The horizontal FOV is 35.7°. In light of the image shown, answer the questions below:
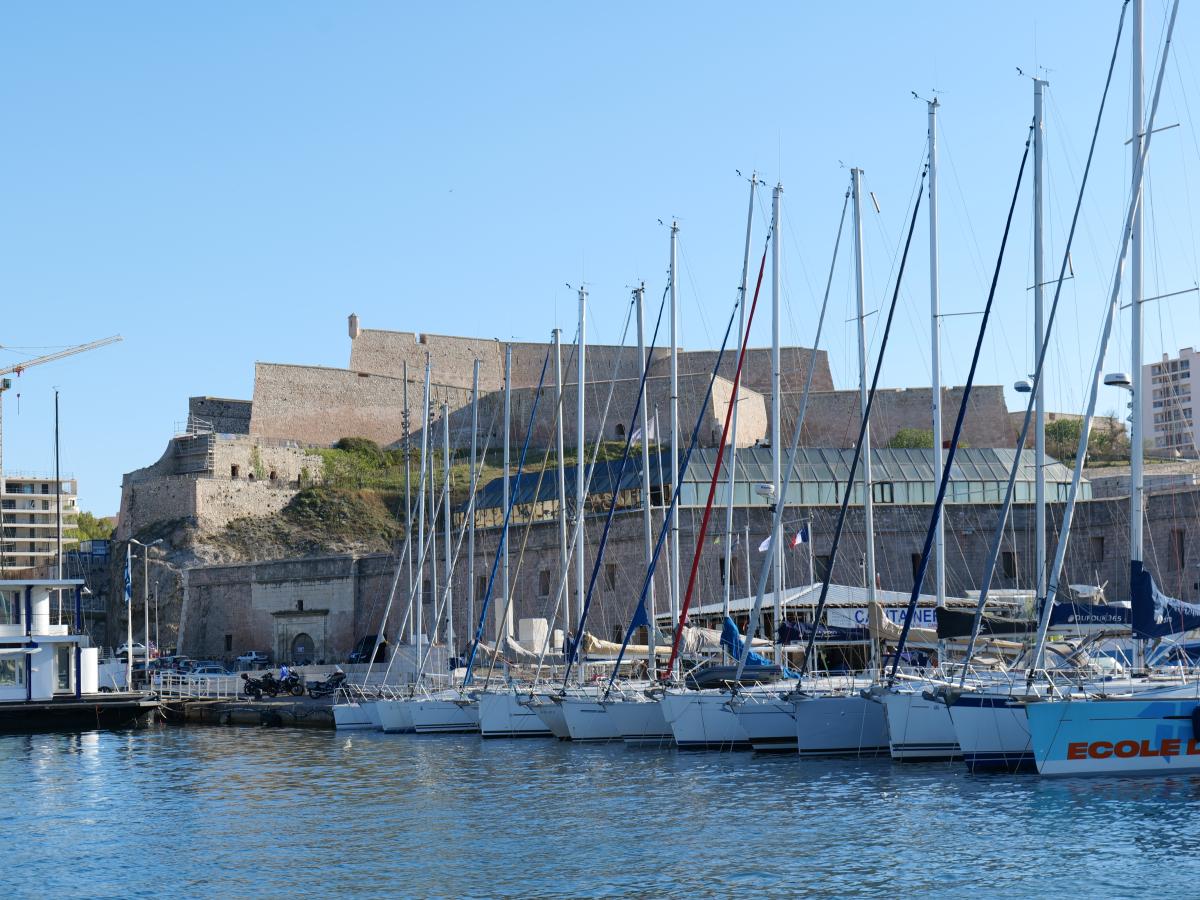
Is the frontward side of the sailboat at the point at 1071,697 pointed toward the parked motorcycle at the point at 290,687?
no

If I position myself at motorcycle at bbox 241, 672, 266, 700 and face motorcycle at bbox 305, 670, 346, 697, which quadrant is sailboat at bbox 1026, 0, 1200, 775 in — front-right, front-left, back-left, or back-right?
front-right

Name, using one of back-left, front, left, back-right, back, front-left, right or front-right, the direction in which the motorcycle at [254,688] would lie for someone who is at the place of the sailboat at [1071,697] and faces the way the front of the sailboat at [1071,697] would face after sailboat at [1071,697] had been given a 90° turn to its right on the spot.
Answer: front

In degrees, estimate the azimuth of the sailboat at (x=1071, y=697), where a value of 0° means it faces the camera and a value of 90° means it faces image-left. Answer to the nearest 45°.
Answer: approximately 45°

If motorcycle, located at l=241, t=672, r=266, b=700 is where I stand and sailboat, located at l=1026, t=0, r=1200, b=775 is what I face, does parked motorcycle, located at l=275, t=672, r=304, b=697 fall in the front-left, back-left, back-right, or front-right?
front-left

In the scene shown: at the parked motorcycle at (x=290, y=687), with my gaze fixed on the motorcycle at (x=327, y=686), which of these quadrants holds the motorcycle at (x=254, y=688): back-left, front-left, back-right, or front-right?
back-right
